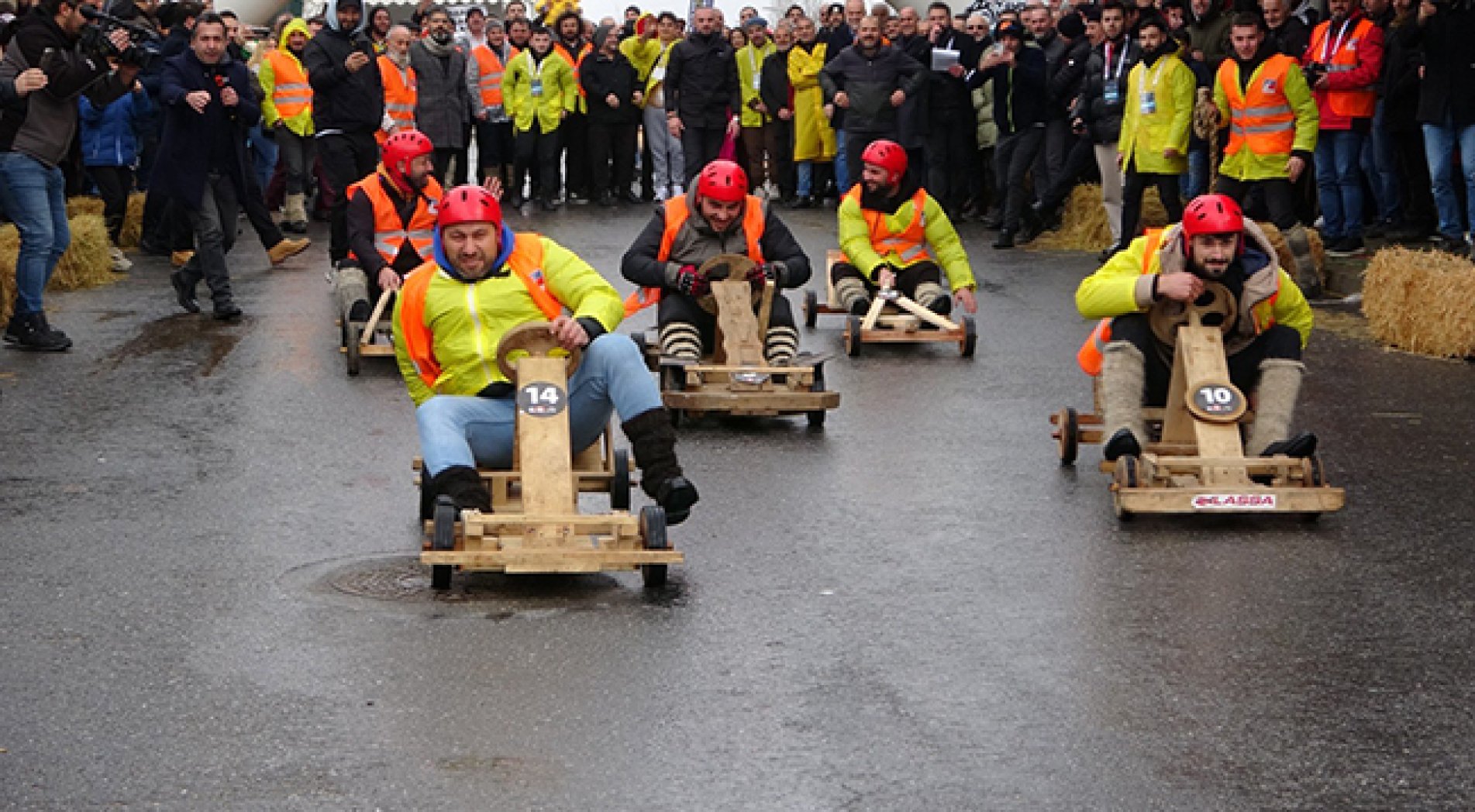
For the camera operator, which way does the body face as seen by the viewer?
to the viewer's right

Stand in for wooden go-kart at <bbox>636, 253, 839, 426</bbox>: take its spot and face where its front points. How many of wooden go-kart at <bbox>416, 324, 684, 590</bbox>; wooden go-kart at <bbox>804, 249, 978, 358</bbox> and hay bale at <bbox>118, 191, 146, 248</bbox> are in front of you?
1

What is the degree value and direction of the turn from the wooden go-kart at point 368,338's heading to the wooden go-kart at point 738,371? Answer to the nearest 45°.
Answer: approximately 45° to its left

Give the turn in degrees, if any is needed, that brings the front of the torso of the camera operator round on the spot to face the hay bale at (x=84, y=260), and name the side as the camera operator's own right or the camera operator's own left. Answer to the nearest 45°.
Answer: approximately 90° to the camera operator's own left

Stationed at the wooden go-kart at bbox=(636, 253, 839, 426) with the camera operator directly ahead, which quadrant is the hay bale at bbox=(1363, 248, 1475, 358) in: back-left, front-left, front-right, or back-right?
back-right

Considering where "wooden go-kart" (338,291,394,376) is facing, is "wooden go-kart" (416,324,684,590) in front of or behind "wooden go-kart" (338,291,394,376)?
in front

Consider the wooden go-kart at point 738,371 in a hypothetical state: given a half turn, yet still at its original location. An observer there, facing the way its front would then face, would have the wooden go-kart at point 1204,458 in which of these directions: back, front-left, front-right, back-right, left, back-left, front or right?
back-right

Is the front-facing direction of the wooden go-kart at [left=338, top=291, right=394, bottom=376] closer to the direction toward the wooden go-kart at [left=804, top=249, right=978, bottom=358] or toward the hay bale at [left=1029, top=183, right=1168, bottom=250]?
the wooden go-kart

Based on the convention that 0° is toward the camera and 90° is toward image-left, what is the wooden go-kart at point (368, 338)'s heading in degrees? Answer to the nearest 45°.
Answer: approximately 0°
